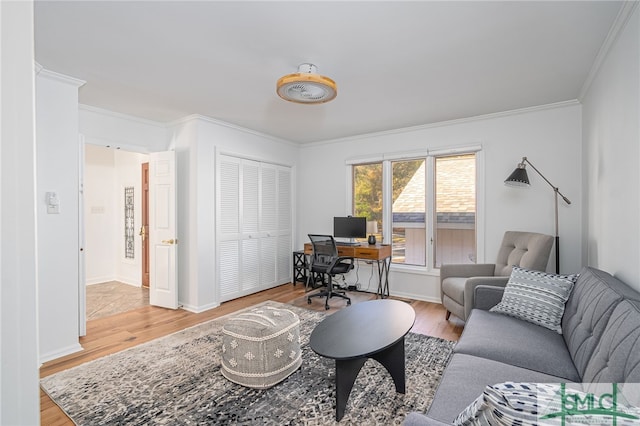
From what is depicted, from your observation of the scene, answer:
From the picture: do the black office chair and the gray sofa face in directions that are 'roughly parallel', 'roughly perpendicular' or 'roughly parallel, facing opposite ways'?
roughly perpendicular

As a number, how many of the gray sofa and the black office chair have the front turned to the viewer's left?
1

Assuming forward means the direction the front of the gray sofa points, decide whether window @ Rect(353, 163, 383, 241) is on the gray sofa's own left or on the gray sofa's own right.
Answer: on the gray sofa's own right

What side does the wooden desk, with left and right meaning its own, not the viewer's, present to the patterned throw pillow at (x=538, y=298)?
left

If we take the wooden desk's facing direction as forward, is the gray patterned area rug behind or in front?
in front

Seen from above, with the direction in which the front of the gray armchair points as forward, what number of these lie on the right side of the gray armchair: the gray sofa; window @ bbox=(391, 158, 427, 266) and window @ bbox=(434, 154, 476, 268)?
2

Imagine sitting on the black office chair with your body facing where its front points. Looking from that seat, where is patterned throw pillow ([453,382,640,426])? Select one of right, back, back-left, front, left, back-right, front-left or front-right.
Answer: back-right

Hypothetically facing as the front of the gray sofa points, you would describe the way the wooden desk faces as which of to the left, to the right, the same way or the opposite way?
to the left

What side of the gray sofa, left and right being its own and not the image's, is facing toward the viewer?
left

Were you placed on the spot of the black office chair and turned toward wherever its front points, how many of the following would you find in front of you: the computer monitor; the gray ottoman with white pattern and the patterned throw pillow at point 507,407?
1

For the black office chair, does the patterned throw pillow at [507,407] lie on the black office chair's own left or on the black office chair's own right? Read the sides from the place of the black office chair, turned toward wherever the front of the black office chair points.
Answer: on the black office chair's own right
